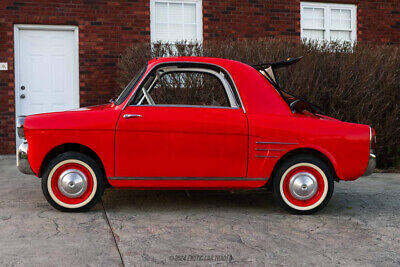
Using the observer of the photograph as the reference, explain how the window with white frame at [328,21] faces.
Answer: facing the viewer

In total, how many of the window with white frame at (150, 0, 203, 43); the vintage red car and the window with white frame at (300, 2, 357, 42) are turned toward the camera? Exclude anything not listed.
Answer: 2

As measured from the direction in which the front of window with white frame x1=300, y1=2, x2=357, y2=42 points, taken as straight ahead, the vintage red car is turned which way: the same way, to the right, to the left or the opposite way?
to the right

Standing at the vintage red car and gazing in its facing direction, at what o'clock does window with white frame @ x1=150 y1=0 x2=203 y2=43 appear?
The window with white frame is roughly at 3 o'clock from the vintage red car.

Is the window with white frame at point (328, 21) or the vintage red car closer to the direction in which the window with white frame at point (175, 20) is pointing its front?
the vintage red car

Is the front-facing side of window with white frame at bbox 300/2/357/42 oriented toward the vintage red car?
yes

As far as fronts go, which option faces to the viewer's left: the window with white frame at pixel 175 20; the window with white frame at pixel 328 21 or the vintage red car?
the vintage red car

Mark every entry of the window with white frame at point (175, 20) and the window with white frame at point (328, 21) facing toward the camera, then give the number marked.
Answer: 2

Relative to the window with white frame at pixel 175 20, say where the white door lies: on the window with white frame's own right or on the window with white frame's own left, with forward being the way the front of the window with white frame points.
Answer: on the window with white frame's own right

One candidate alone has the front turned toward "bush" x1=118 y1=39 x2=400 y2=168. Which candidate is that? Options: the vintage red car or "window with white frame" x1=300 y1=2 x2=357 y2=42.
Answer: the window with white frame

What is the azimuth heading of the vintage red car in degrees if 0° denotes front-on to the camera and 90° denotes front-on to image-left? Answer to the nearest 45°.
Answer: approximately 90°

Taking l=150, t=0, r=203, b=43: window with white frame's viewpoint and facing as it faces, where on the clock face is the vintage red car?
The vintage red car is roughly at 12 o'clock from the window with white frame.

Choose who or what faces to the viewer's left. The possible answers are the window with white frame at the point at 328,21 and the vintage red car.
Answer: the vintage red car

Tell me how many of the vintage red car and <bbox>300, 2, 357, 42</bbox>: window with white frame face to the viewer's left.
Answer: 1

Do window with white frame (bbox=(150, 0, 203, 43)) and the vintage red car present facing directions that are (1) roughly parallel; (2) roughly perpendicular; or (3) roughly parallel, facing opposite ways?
roughly perpendicular

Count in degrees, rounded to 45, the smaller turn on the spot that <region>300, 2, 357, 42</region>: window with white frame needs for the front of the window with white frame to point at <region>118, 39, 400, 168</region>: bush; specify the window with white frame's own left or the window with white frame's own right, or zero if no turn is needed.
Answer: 0° — it already faces it
